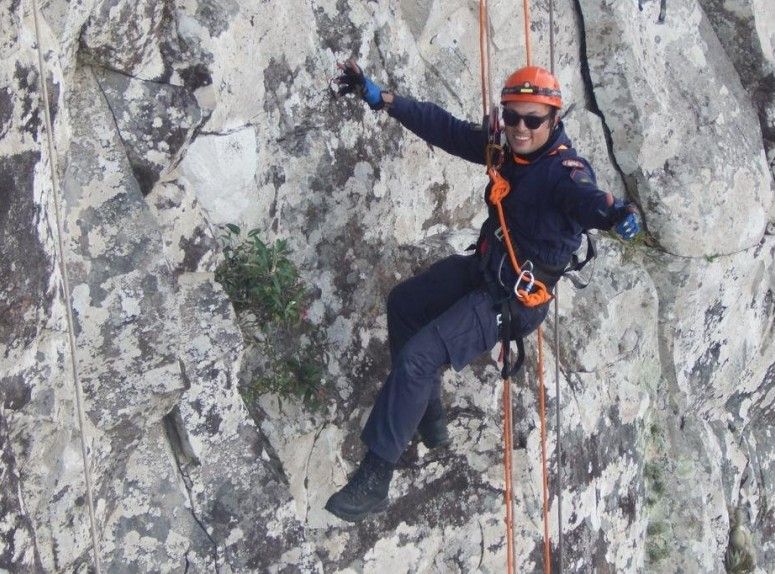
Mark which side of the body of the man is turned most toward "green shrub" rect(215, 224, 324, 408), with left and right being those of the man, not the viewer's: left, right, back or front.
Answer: right

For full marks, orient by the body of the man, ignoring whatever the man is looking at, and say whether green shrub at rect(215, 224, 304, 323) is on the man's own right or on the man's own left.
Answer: on the man's own right

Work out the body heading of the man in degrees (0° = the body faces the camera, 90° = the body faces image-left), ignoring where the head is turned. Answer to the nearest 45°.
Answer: approximately 45°
